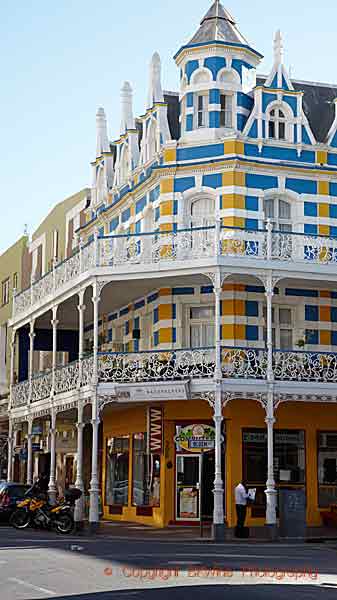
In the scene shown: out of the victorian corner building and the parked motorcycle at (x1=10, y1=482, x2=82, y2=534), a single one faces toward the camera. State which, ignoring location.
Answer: the victorian corner building

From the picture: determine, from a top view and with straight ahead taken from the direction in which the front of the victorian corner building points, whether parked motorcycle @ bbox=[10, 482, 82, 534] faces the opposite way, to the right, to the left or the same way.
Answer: to the right

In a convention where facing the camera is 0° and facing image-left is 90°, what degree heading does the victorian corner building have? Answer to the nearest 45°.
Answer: approximately 0°

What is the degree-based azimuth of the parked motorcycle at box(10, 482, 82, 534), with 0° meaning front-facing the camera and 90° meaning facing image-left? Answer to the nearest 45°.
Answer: approximately 90°

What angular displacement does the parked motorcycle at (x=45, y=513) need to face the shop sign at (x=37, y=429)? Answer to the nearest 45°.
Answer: approximately 90° to its right

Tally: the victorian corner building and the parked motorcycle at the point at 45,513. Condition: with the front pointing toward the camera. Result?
1
